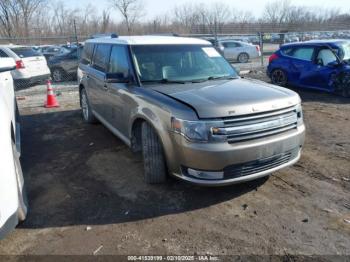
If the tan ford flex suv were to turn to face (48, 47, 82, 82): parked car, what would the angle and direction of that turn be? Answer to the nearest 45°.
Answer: approximately 180°

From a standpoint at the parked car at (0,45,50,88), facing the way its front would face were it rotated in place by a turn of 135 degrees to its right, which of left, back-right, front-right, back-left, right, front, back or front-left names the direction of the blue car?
front-right

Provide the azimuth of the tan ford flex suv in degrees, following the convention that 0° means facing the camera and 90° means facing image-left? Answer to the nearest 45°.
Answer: approximately 315°

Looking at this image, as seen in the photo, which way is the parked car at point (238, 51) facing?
to the viewer's left

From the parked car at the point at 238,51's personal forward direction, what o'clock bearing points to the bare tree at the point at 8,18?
The bare tree is roughly at 1 o'clock from the parked car.

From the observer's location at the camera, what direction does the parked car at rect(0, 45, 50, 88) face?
facing away from the viewer and to the left of the viewer
